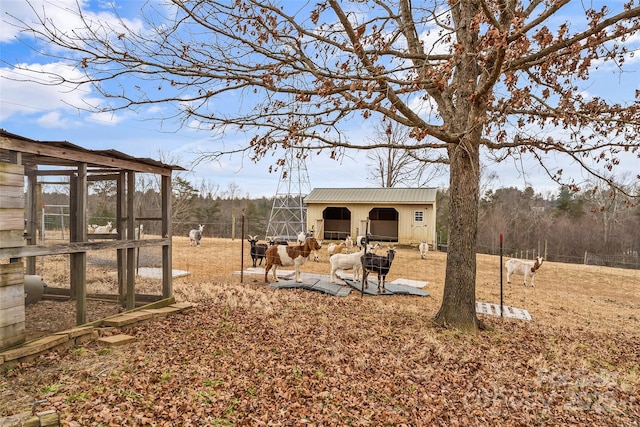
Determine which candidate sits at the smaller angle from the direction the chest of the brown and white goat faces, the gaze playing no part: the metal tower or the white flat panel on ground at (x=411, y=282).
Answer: the white flat panel on ground

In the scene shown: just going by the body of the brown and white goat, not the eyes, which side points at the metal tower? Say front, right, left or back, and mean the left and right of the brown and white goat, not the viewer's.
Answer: left

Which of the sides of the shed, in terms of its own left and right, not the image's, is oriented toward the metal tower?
right

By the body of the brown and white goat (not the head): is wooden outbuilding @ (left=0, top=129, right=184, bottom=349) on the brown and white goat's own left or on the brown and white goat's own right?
on the brown and white goat's own right

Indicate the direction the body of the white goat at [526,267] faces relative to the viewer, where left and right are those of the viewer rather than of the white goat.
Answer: facing the viewer and to the right of the viewer

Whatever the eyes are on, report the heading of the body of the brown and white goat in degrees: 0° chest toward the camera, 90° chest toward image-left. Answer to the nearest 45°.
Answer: approximately 270°

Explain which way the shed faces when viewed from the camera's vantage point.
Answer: facing the viewer

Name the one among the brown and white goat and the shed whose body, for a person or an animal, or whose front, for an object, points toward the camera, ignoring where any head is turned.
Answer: the shed

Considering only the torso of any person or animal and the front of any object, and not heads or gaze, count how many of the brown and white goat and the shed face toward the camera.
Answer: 1

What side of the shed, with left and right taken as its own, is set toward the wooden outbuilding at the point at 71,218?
front
